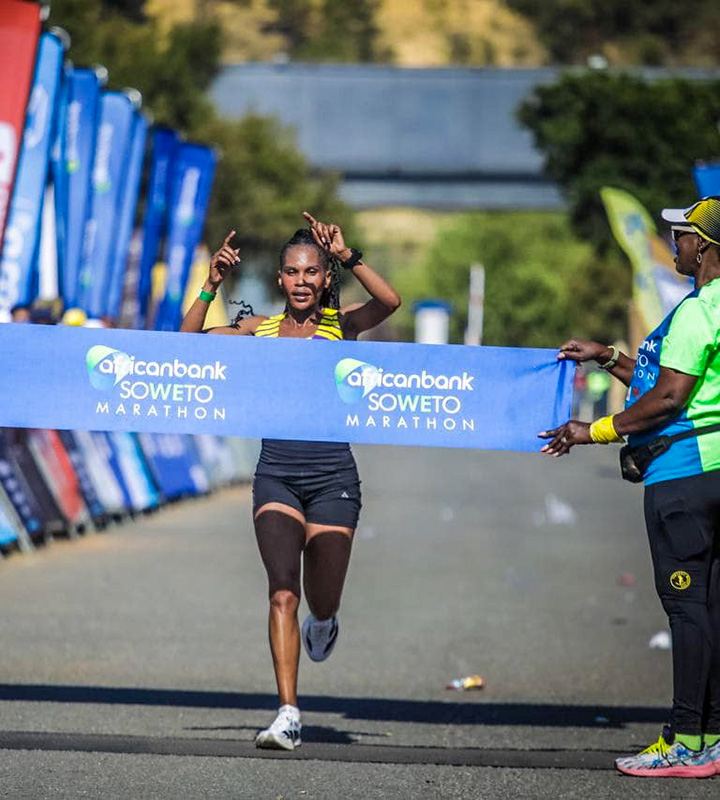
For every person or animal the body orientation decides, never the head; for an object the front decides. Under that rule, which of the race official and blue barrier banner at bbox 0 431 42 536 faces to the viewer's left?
the race official

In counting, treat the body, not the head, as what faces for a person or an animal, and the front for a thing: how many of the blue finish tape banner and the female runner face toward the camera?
2

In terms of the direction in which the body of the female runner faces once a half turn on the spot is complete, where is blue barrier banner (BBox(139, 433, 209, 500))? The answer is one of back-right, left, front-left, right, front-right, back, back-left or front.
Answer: front

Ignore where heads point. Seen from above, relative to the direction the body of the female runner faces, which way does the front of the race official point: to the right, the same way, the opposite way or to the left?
to the right

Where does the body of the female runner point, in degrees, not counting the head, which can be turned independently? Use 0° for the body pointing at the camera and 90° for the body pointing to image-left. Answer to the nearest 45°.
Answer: approximately 0°

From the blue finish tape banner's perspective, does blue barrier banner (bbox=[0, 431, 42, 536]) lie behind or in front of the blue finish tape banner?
behind

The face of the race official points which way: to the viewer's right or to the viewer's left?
to the viewer's left

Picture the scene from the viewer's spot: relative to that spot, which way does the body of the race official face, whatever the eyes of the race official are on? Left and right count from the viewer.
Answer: facing to the left of the viewer
